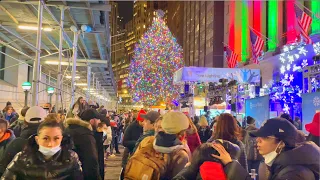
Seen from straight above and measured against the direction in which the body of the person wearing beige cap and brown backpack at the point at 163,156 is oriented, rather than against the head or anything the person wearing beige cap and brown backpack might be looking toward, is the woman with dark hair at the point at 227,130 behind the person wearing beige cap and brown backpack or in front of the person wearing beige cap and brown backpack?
in front

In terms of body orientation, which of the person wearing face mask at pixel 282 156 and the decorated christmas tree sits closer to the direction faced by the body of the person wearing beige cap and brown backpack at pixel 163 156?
the decorated christmas tree

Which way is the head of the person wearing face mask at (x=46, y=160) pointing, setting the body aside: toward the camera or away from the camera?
toward the camera

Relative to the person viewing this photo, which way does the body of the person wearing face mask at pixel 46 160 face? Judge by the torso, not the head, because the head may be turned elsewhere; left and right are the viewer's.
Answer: facing the viewer

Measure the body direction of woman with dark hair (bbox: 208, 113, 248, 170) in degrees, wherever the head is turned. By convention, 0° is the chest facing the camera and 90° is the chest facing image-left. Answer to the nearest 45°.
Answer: approximately 180°

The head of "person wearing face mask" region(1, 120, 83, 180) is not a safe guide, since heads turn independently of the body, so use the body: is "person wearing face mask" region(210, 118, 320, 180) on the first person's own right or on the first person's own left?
on the first person's own left

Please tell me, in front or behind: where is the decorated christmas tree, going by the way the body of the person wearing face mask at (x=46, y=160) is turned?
behind

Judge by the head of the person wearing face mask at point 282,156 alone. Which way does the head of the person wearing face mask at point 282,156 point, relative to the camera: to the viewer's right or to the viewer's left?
to the viewer's left

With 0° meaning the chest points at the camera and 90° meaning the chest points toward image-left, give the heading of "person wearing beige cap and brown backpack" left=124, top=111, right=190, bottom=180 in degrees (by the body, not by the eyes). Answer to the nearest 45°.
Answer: approximately 225°

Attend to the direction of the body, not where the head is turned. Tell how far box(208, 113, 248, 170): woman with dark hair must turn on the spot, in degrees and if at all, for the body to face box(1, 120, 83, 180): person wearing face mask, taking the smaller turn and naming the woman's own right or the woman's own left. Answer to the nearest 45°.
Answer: approximately 135° to the woman's own left
